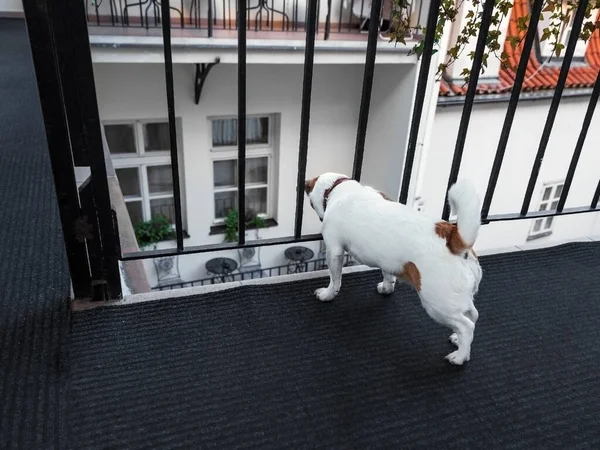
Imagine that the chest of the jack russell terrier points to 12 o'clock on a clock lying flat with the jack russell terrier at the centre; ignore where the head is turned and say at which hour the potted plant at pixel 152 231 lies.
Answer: The potted plant is roughly at 12 o'clock from the jack russell terrier.

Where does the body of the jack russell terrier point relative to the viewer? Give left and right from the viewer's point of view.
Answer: facing away from the viewer and to the left of the viewer

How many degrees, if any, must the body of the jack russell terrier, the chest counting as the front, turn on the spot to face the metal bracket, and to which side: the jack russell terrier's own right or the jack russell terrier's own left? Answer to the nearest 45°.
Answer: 0° — it already faces it

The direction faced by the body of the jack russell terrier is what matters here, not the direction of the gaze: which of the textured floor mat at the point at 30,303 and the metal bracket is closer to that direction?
the metal bracket

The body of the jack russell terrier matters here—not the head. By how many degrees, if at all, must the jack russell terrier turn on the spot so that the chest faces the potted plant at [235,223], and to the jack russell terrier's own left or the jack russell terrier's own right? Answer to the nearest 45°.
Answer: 0° — it already faces it

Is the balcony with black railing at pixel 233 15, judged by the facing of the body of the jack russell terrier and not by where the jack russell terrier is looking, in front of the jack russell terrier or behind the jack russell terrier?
in front
